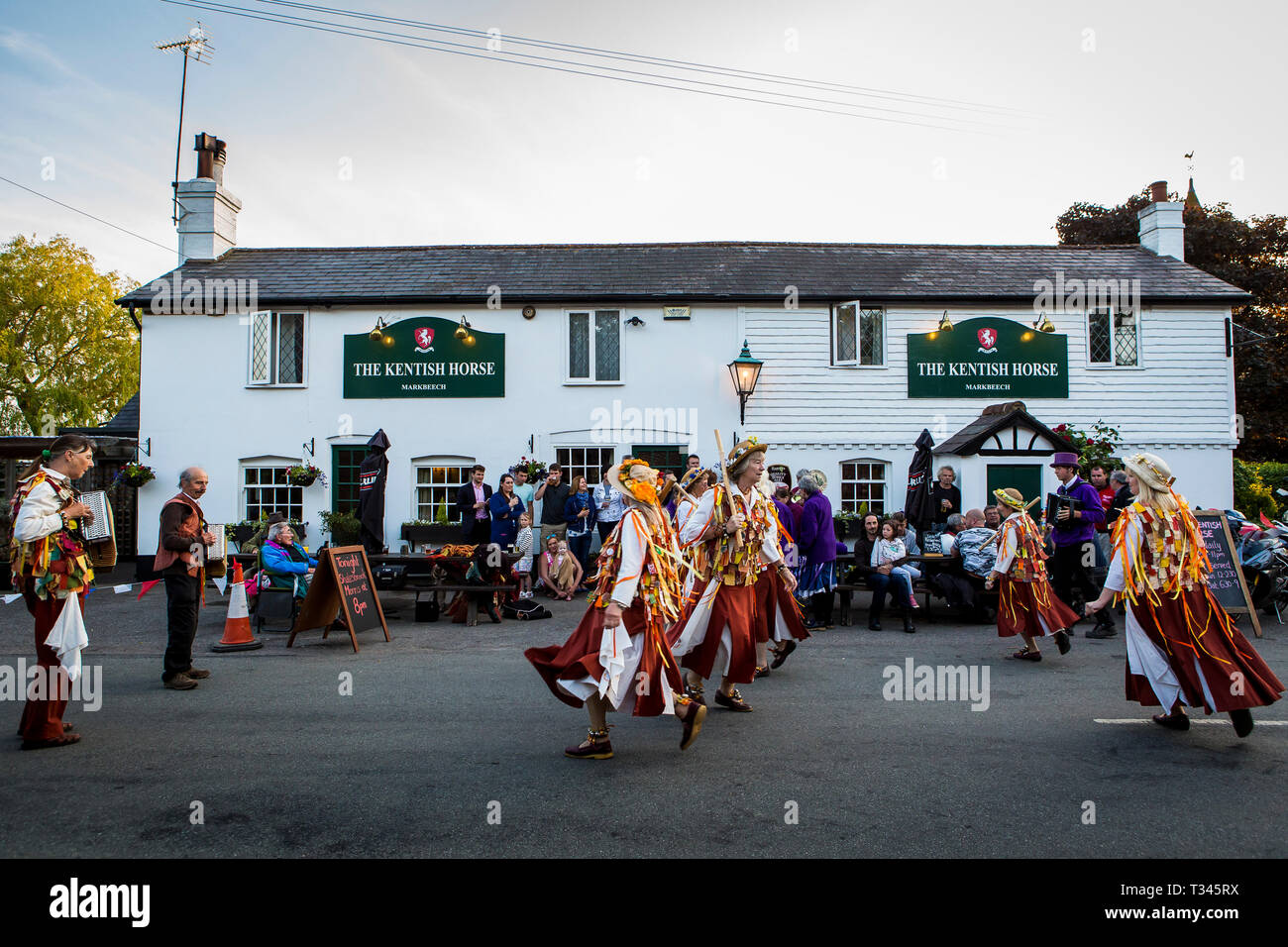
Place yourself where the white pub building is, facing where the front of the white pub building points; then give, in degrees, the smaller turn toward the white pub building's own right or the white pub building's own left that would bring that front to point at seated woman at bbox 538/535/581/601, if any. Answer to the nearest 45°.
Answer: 0° — it already faces them

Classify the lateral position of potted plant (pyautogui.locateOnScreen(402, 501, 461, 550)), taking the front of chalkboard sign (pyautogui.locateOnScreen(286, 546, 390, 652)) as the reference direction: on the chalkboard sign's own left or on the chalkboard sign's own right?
on the chalkboard sign's own left

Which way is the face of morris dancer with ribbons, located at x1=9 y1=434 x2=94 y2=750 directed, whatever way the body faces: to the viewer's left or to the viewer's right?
to the viewer's right

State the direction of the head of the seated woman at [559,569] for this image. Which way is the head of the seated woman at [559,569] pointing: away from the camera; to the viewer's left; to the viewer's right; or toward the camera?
toward the camera

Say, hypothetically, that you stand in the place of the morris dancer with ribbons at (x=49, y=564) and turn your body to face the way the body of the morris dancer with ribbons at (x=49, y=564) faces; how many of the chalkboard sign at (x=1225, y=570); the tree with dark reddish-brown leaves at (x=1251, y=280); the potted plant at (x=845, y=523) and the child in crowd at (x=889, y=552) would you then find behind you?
0

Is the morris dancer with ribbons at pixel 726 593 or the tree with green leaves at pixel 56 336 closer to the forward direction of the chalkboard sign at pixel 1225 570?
the morris dancer with ribbons

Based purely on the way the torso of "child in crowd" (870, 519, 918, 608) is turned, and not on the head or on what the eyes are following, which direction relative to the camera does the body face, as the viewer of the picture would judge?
toward the camera

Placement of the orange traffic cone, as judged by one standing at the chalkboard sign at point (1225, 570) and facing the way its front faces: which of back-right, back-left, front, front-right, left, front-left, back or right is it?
right

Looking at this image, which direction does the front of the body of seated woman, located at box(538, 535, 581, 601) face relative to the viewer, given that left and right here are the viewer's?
facing the viewer

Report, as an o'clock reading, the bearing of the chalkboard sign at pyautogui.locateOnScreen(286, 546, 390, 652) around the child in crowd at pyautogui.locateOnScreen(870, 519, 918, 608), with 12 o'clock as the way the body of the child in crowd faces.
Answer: The chalkboard sign is roughly at 2 o'clock from the child in crowd.

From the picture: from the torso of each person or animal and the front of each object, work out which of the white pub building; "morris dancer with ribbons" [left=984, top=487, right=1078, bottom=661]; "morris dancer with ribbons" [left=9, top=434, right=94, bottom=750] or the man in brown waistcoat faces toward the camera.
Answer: the white pub building

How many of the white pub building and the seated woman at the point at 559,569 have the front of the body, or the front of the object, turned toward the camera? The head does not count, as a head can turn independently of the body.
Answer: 2

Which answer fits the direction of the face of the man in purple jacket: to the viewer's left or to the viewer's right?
to the viewer's left

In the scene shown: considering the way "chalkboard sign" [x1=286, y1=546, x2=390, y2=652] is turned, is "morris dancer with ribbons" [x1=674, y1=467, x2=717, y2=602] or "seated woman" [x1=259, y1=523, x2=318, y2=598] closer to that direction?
the morris dancer with ribbons

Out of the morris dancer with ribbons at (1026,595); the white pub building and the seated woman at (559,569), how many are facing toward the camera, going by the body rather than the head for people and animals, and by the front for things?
2
